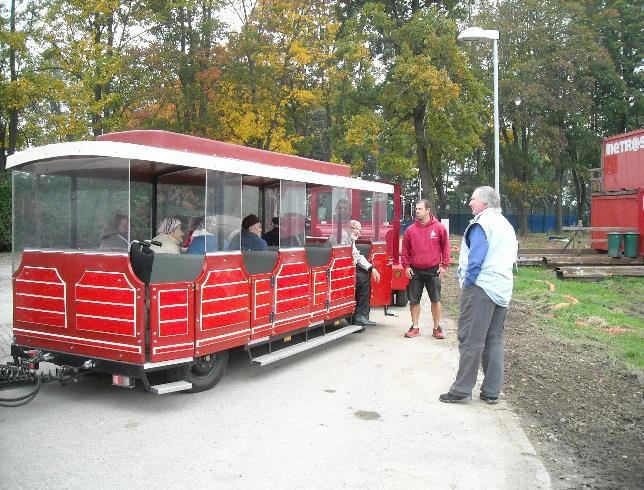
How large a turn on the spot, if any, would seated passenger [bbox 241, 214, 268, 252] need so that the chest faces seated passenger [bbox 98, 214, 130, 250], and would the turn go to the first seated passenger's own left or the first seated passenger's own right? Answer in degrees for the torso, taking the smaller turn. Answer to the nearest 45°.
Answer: approximately 180°

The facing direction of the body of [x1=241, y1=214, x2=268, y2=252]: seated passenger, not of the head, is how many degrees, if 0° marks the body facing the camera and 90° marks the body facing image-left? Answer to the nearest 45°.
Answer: approximately 225°

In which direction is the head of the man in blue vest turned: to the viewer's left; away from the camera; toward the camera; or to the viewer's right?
to the viewer's left

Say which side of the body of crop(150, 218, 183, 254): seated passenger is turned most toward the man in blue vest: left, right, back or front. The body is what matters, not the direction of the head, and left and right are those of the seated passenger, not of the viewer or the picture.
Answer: right

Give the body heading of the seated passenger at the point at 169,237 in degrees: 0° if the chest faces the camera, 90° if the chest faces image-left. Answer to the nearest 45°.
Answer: approximately 225°

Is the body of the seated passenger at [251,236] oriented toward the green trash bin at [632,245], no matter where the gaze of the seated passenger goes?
yes

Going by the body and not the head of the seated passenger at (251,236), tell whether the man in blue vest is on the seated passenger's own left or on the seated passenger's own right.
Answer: on the seated passenger's own right

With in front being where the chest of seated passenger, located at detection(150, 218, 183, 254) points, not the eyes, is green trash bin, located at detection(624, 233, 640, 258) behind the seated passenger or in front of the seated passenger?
in front

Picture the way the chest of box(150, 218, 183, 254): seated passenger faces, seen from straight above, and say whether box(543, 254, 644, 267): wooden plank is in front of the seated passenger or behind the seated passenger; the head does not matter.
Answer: in front

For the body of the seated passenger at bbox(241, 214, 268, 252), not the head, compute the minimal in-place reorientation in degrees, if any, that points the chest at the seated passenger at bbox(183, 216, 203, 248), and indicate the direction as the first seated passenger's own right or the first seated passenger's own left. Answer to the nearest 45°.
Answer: approximately 180°

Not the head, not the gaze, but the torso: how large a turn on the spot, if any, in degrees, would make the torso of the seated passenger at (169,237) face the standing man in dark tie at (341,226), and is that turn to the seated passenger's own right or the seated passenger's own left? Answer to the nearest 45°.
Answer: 0° — they already face them
